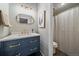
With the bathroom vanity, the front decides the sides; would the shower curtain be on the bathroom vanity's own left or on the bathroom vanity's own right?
on the bathroom vanity's own left

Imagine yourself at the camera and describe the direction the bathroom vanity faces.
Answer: facing the viewer and to the right of the viewer
